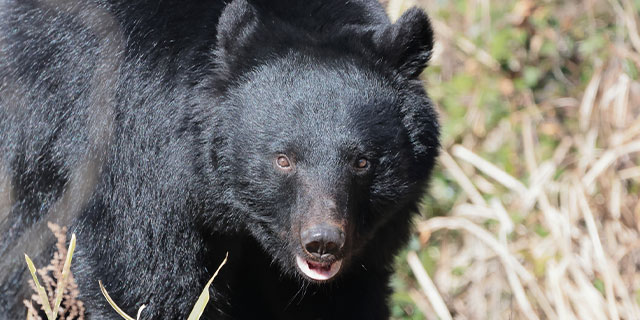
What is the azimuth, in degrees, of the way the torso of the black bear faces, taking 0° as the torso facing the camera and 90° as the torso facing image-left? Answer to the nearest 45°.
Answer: approximately 315°

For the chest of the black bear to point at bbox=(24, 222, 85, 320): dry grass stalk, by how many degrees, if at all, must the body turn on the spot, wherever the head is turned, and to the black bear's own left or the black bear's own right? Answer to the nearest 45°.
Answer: approximately 90° to the black bear's own right
